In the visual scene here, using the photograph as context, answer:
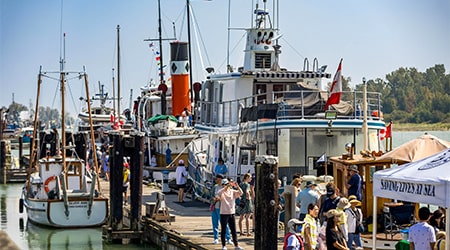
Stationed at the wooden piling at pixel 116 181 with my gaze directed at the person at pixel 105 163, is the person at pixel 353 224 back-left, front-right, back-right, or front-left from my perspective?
back-right

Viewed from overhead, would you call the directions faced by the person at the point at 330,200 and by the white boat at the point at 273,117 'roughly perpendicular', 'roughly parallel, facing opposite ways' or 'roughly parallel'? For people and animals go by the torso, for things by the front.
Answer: roughly perpendicular

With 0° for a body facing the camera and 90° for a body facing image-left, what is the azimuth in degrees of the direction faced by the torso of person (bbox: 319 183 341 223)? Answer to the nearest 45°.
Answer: approximately 45°
